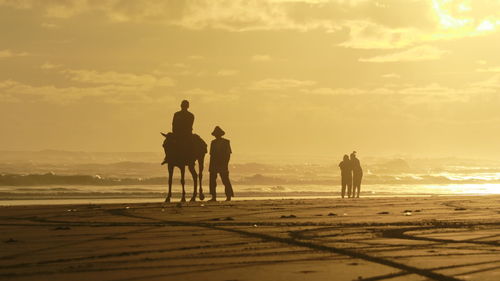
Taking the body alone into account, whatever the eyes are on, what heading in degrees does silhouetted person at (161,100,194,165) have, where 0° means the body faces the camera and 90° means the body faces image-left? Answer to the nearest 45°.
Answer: approximately 45°

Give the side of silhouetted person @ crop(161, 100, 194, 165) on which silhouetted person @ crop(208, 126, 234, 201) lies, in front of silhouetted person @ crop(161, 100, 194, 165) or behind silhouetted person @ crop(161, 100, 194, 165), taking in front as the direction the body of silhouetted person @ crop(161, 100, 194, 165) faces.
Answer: behind

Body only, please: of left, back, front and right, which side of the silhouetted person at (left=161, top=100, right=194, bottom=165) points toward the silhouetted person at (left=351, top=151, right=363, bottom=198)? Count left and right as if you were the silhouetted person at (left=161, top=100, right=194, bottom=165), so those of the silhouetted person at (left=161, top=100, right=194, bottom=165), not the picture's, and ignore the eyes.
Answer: back
